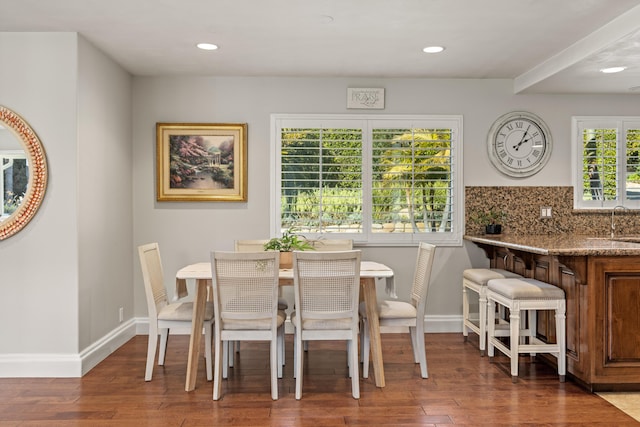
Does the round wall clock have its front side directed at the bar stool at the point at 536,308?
yes

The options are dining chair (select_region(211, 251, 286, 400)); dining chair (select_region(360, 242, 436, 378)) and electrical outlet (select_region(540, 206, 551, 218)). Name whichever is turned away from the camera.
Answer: dining chair (select_region(211, 251, 286, 400))

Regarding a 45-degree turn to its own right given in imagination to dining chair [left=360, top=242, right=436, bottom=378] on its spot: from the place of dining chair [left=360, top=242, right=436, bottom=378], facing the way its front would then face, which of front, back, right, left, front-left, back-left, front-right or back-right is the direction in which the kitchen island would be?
back-right

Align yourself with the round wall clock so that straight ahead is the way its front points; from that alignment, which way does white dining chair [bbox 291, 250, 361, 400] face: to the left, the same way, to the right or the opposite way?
the opposite way

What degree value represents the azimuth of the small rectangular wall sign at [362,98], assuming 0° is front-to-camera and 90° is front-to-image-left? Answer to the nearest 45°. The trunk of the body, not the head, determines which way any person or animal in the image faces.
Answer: approximately 0°

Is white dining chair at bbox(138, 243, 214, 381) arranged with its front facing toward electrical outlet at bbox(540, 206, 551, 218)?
yes

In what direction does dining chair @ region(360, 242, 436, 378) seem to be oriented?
to the viewer's left

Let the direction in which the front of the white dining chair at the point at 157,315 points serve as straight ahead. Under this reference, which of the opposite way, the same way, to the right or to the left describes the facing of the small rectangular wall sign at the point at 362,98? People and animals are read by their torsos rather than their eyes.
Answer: to the right

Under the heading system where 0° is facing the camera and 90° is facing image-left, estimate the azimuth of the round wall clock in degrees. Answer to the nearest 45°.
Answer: approximately 0°

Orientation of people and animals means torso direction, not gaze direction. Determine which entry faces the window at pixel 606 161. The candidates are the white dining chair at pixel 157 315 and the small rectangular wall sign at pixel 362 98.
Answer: the white dining chair

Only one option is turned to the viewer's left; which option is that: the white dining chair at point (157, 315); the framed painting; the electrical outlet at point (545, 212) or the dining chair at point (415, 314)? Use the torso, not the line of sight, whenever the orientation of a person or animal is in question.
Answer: the dining chair

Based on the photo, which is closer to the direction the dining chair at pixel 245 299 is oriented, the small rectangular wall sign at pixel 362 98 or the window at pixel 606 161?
the small rectangular wall sign

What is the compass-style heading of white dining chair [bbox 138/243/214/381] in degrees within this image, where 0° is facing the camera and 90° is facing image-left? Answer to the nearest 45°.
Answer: approximately 270°

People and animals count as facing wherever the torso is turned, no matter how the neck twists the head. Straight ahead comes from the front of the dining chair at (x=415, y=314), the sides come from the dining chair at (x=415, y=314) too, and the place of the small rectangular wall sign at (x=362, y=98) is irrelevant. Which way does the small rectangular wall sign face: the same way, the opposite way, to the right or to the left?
to the left

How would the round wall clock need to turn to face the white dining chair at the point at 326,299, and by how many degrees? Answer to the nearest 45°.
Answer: approximately 45° to its right
